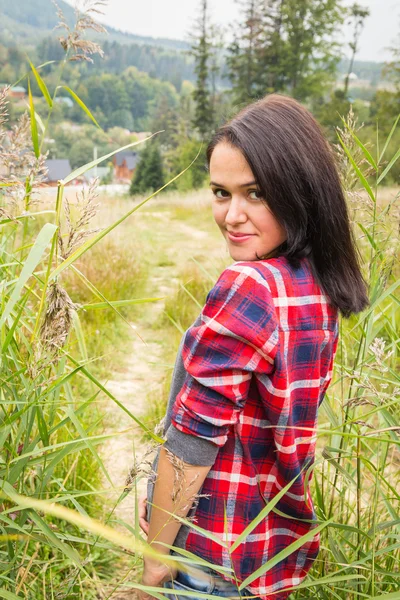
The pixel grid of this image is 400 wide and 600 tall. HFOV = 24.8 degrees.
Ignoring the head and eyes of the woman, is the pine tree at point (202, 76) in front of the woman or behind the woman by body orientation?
in front

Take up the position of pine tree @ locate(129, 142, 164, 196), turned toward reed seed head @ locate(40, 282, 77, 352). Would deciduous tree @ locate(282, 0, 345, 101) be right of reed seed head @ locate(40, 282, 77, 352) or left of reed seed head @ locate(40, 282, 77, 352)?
left

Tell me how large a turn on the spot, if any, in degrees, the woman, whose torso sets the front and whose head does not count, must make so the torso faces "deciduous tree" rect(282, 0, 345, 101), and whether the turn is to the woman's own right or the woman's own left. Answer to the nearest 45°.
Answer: approximately 45° to the woman's own right

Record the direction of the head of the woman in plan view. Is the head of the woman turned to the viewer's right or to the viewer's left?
to the viewer's left

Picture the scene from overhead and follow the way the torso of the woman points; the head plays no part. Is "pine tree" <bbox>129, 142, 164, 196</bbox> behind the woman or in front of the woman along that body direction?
in front
